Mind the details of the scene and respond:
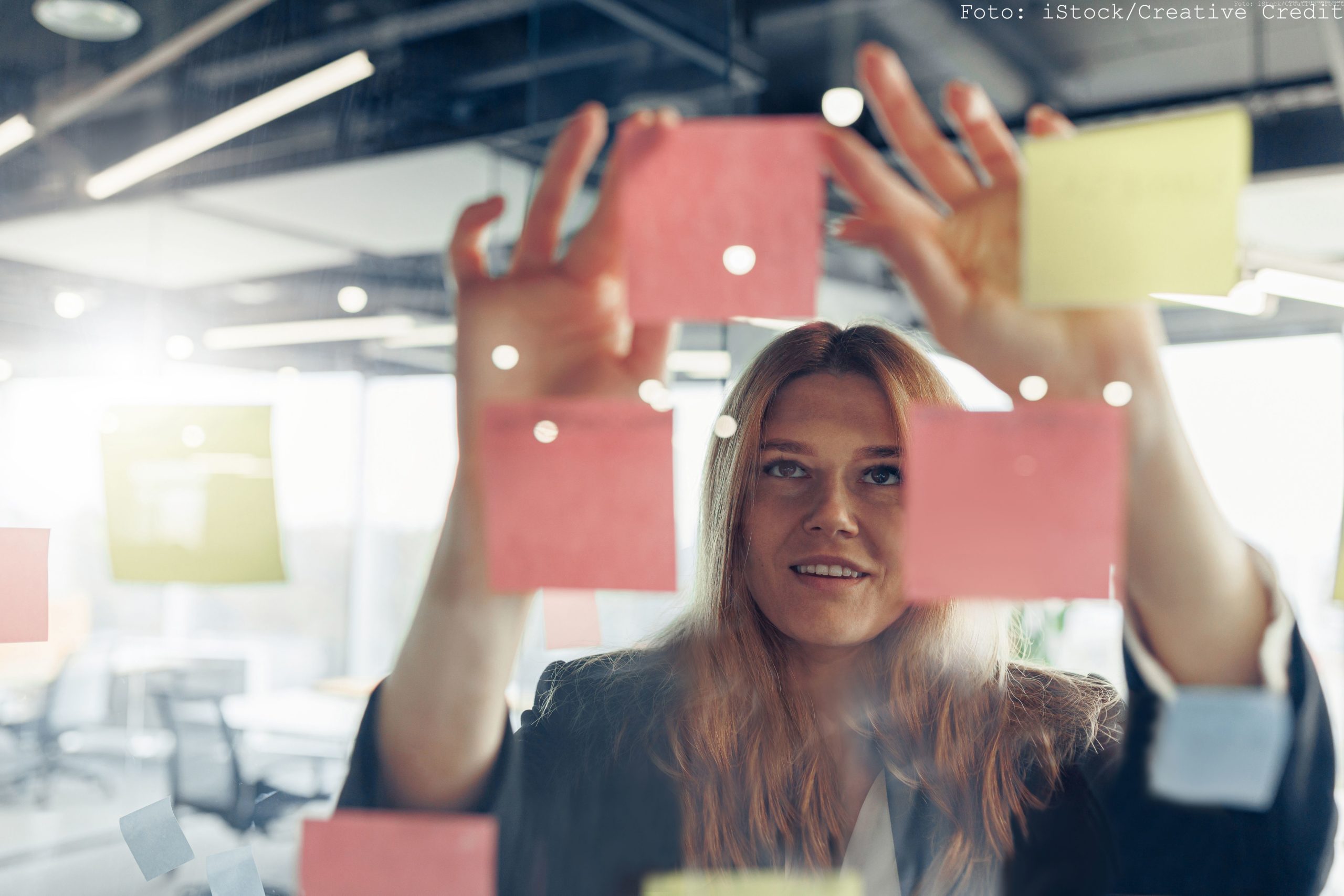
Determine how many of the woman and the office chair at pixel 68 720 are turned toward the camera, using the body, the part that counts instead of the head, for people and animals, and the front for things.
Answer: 1

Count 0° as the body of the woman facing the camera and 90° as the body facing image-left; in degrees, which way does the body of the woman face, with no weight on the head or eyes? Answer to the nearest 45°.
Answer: approximately 0°

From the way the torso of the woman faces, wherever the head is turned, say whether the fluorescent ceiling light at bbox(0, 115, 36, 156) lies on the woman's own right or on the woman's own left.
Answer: on the woman's own right
